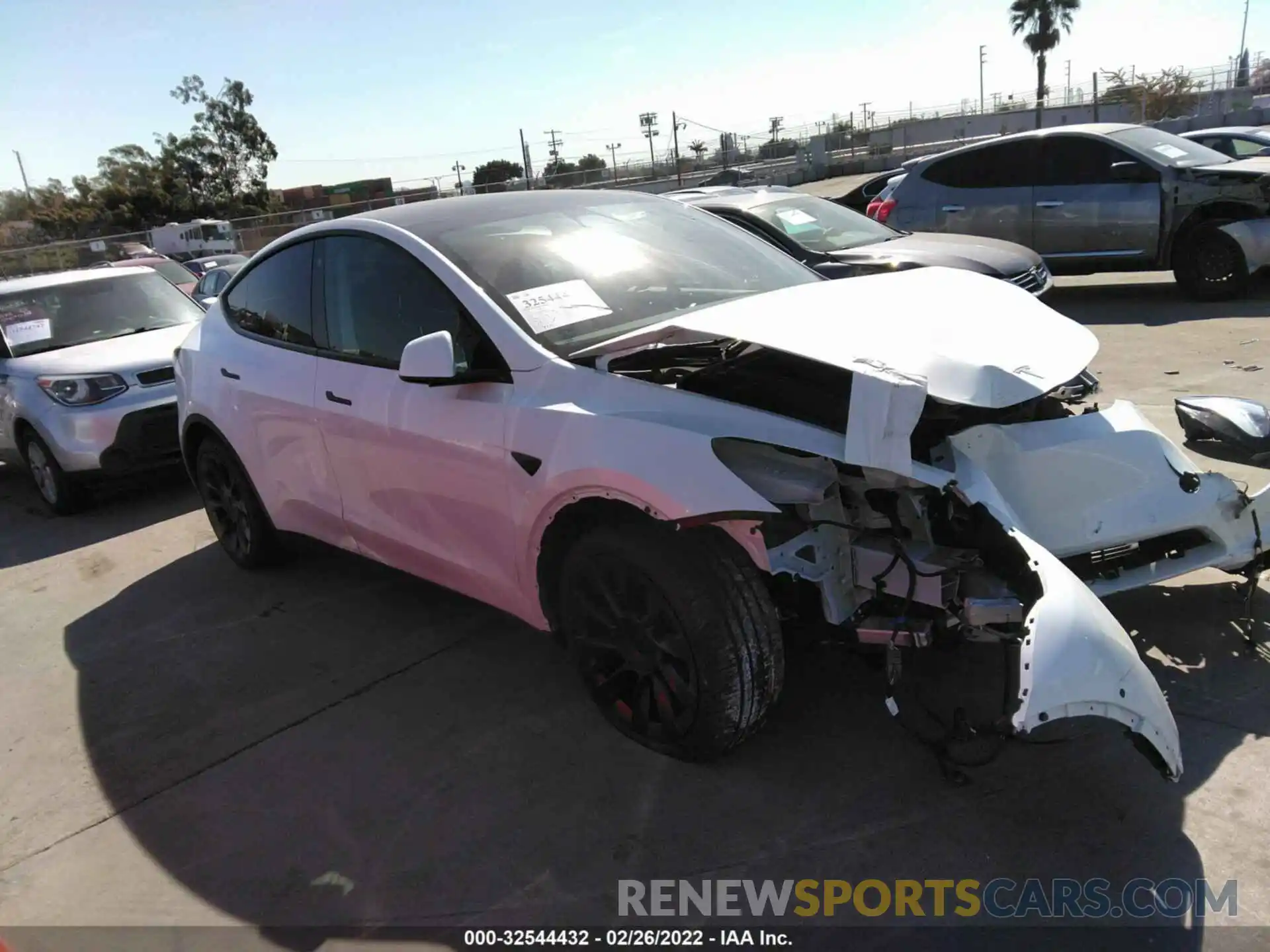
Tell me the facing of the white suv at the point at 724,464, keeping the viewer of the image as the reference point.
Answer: facing the viewer and to the right of the viewer

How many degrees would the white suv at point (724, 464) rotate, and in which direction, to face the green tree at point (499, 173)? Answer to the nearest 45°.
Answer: approximately 135° to its left

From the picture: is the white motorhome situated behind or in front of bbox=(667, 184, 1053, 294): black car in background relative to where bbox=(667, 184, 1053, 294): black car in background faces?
behind

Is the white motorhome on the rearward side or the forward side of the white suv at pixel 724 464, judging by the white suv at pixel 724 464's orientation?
on the rearward side

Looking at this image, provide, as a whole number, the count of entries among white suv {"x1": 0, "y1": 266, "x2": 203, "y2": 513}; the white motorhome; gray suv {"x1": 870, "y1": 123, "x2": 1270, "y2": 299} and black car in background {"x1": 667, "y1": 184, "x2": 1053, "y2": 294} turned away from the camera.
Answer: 0

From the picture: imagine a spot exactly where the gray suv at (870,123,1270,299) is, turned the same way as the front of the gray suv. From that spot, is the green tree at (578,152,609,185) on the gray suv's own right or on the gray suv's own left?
on the gray suv's own left

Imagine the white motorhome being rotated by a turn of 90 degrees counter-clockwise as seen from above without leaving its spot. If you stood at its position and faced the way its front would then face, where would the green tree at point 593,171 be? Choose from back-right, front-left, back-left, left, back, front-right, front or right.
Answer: front-right

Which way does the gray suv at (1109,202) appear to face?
to the viewer's right

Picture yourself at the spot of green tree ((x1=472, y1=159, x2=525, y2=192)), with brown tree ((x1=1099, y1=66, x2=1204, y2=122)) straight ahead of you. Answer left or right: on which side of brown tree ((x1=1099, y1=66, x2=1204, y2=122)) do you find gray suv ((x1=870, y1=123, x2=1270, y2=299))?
right

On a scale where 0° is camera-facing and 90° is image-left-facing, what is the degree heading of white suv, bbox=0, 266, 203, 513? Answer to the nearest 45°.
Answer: approximately 315°

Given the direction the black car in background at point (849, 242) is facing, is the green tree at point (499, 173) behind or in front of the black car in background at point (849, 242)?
behind
